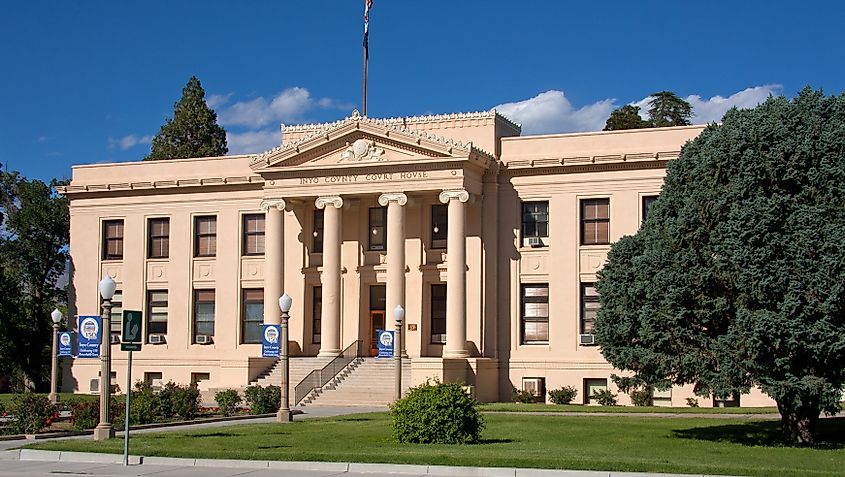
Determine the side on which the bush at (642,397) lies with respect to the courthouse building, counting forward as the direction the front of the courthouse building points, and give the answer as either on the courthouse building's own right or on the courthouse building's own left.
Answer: on the courthouse building's own left

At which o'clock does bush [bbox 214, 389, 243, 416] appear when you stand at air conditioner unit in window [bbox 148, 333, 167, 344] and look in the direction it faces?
The bush is roughly at 10 o'clock from the air conditioner unit in window.

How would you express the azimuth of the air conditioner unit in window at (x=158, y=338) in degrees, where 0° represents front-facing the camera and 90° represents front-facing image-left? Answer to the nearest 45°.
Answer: approximately 45°

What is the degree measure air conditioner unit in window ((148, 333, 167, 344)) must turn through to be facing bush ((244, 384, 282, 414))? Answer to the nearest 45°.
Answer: approximately 45° to its left

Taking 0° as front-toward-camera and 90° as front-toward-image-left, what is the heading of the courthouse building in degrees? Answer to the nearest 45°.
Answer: approximately 45°

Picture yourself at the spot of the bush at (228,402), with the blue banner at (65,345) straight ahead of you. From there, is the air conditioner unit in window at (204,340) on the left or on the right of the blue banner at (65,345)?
right

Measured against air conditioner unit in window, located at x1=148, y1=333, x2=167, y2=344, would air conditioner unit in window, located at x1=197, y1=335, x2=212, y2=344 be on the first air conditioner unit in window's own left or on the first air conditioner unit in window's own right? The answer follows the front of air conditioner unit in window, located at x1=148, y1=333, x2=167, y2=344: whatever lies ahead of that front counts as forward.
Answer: on the first air conditioner unit in window's own left

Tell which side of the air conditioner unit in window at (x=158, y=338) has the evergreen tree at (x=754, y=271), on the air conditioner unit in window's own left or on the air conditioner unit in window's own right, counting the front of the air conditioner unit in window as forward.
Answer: on the air conditioner unit in window's own left

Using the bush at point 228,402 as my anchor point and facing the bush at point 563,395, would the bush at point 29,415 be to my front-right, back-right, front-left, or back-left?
back-right

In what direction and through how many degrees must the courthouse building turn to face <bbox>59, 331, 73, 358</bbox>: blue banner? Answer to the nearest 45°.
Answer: approximately 45° to its right
